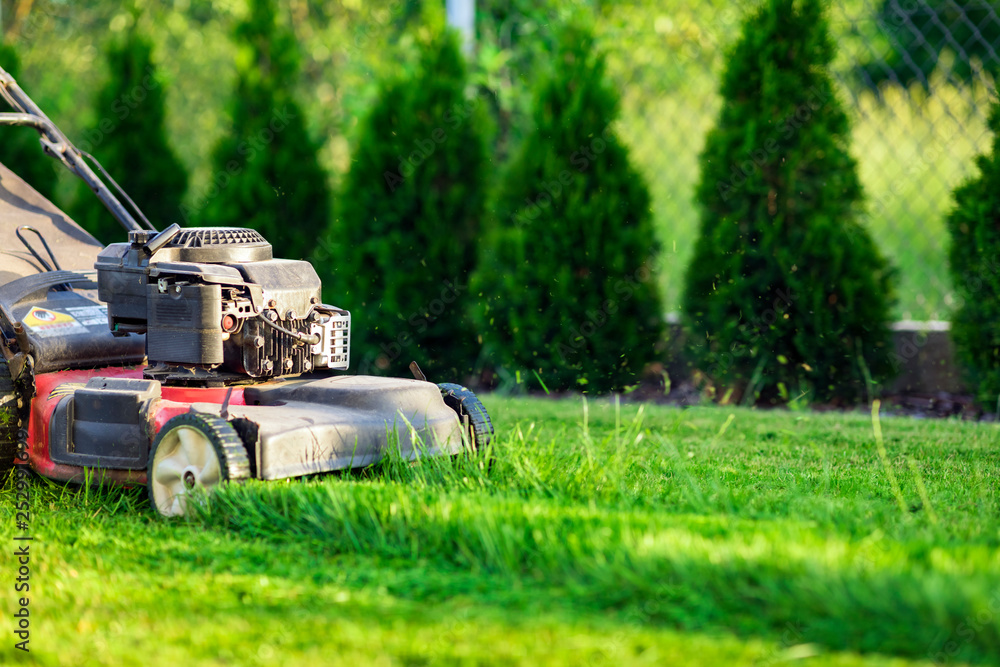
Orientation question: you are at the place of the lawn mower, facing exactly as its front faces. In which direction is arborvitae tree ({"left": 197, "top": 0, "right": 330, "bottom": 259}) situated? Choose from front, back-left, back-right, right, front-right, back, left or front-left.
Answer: back-left

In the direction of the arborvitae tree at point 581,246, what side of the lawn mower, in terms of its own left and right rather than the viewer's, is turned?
left

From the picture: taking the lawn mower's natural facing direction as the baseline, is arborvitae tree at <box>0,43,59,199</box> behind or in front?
behind

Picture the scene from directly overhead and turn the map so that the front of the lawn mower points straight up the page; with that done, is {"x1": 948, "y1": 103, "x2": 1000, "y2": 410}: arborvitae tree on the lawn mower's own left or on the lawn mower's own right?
on the lawn mower's own left

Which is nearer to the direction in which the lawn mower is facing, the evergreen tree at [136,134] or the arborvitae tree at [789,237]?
the arborvitae tree

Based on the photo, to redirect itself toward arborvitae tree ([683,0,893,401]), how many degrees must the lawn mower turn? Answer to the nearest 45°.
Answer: approximately 90° to its left

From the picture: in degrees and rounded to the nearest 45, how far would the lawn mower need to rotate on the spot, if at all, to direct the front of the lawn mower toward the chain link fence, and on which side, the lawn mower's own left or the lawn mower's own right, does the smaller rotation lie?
approximately 90° to the lawn mower's own left

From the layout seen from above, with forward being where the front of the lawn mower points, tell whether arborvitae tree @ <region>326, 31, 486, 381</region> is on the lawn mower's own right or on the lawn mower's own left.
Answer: on the lawn mower's own left

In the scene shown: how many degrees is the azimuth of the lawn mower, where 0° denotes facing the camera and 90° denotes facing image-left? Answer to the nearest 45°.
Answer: approximately 315°

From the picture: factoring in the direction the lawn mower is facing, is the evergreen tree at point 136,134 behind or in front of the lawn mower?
behind
